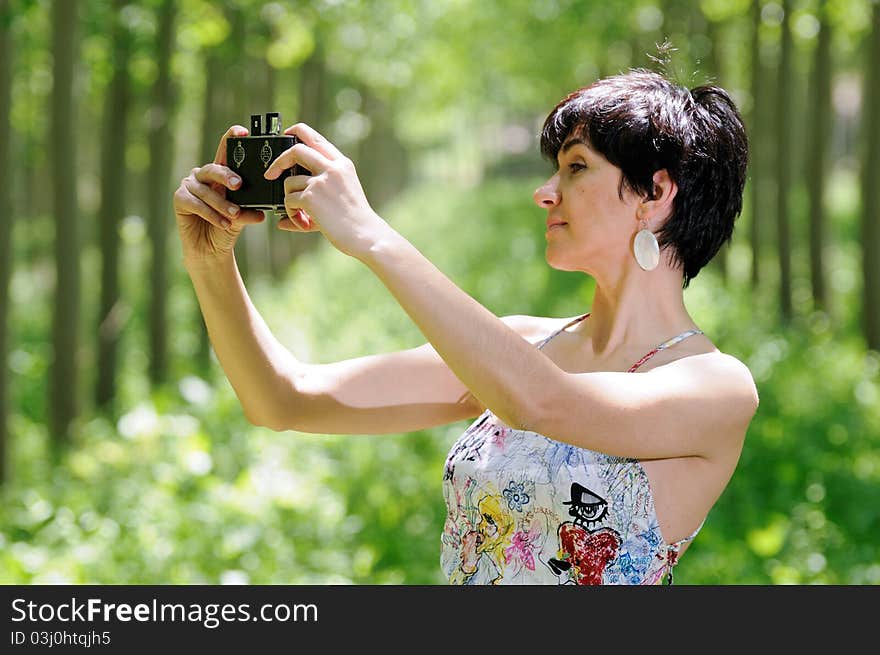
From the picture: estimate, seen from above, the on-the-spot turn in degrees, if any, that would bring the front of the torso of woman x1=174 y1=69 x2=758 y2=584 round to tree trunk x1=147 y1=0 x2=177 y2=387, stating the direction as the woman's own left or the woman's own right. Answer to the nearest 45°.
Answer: approximately 135° to the woman's own right

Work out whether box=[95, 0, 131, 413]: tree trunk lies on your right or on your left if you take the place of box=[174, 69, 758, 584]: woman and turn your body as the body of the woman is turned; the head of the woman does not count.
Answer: on your right

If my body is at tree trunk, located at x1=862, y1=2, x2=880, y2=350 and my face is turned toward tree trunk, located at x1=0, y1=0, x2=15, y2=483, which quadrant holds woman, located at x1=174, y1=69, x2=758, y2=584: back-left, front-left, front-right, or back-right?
front-left

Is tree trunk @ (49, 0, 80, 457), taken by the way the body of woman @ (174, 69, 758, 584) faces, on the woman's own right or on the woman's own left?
on the woman's own right

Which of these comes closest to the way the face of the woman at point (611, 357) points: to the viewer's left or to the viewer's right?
to the viewer's left

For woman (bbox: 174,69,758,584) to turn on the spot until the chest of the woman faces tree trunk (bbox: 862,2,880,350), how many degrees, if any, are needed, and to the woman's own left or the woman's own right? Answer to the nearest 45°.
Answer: approximately 135° to the woman's own right

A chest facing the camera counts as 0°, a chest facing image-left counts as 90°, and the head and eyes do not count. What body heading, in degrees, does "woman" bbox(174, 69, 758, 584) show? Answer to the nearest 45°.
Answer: approximately 45°
